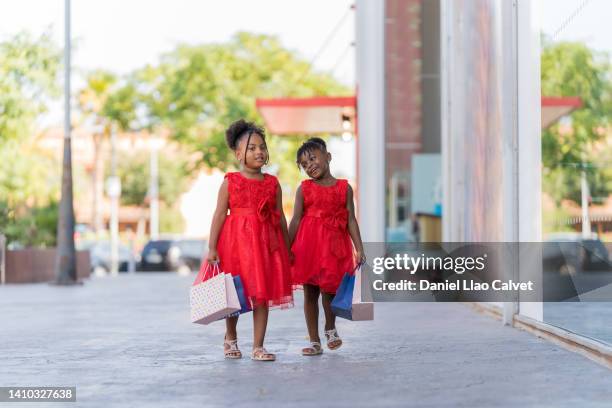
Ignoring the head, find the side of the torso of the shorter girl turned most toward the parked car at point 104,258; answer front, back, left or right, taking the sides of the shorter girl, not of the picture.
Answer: back

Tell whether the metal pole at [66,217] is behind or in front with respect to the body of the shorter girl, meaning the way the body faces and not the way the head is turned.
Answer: behind

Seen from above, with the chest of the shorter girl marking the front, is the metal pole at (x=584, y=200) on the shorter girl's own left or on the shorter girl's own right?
on the shorter girl's own left

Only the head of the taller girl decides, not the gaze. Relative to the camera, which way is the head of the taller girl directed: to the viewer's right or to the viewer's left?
to the viewer's right

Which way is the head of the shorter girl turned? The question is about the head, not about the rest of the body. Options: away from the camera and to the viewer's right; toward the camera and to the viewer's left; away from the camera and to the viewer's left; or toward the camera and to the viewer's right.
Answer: toward the camera and to the viewer's left

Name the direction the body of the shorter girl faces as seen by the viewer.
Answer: toward the camera
